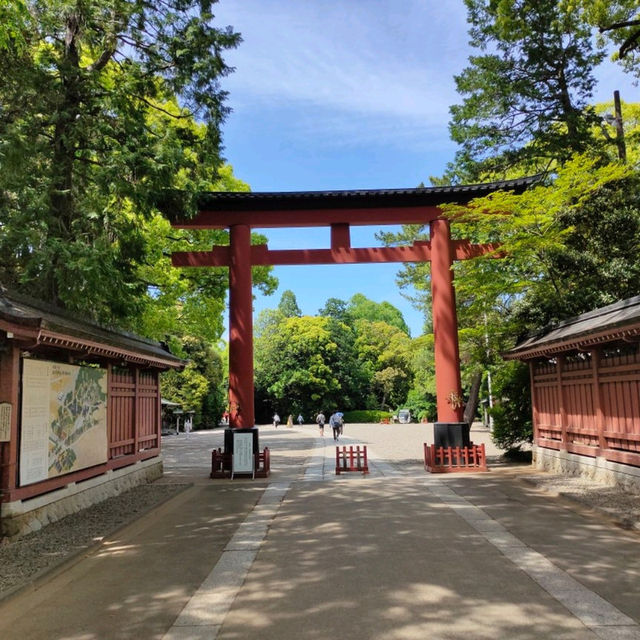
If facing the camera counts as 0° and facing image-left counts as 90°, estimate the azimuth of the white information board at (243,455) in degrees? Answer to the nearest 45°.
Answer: approximately 0°

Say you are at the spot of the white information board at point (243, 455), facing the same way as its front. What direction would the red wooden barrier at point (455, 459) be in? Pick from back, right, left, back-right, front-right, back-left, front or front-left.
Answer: left

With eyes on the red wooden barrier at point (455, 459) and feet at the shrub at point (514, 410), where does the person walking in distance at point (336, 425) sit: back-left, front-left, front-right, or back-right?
back-right

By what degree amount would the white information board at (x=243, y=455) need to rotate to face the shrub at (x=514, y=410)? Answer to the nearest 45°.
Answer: approximately 90° to its left

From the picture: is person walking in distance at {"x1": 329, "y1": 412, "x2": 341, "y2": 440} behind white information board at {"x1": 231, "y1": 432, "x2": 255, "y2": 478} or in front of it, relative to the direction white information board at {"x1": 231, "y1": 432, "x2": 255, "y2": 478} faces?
behind
